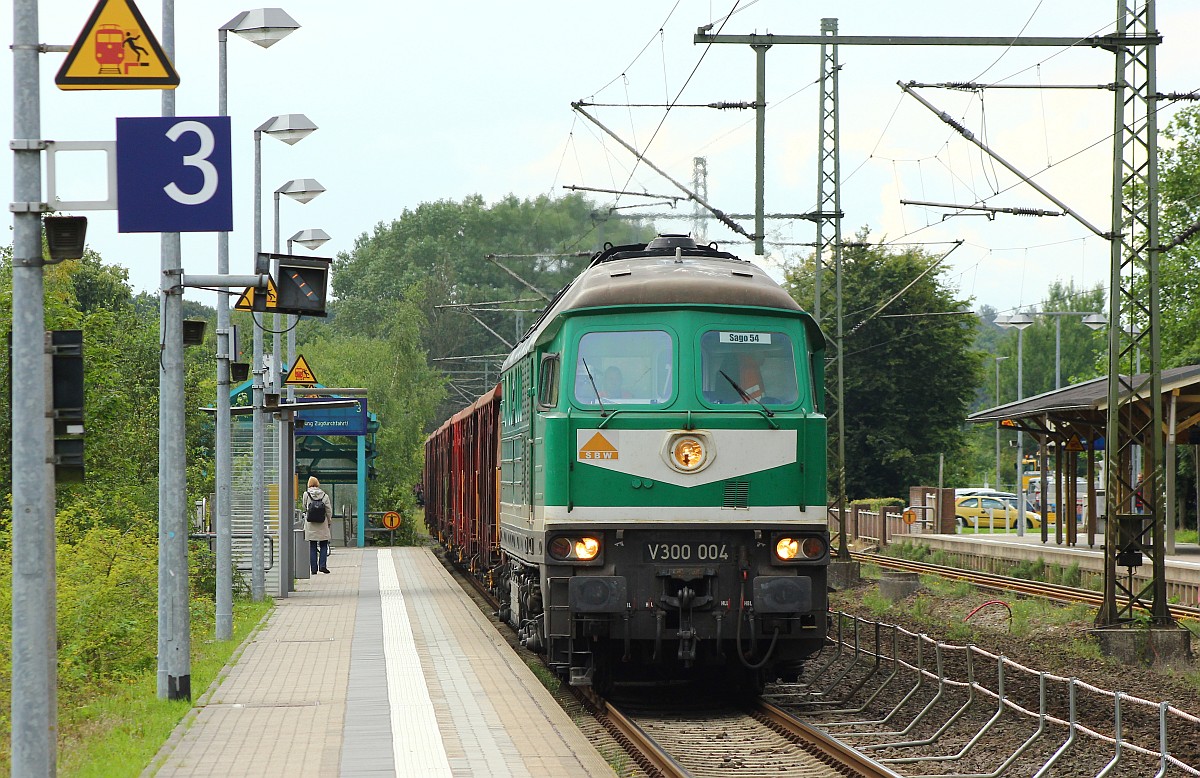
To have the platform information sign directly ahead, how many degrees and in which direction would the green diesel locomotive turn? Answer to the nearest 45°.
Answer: approximately 180°

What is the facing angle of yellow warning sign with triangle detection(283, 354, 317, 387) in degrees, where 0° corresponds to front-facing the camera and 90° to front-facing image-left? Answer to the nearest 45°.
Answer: approximately 0°

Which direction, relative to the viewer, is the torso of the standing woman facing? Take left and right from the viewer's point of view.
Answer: facing away from the viewer

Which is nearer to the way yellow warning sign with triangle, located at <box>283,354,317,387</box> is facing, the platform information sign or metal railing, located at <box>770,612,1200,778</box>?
the metal railing

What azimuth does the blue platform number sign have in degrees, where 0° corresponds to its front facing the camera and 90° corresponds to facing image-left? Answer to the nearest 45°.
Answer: approximately 0°

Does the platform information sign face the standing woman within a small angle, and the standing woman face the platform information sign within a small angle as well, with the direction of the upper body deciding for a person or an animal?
yes

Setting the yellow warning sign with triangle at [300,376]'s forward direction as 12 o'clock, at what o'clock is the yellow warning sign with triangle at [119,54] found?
the yellow warning sign with triangle at [119,54] is roughly at 12 o'clock from the yellow warning sign with triangle at [300,376].

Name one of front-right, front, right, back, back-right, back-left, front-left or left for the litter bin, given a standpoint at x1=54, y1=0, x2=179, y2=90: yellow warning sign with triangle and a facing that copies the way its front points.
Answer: back

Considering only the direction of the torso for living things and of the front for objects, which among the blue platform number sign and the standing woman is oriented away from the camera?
the standing woman

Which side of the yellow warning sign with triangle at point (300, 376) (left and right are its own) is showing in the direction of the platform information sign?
back

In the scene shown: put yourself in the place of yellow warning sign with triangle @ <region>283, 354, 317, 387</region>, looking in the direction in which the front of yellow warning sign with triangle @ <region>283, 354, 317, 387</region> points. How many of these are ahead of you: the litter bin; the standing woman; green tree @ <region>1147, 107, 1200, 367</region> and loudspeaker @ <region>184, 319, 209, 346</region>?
1

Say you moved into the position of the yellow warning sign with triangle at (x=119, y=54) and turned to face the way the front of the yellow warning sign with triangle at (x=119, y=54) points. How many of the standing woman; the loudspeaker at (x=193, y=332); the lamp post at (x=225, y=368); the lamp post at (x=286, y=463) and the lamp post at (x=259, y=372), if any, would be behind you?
5

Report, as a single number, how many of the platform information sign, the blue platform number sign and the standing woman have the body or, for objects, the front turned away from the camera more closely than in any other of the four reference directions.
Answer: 1

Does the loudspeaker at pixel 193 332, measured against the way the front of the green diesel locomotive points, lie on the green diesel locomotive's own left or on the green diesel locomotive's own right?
on the green diesel locomotive's own right

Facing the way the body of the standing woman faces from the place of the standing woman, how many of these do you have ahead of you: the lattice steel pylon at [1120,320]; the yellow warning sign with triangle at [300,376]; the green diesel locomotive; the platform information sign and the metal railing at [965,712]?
1
